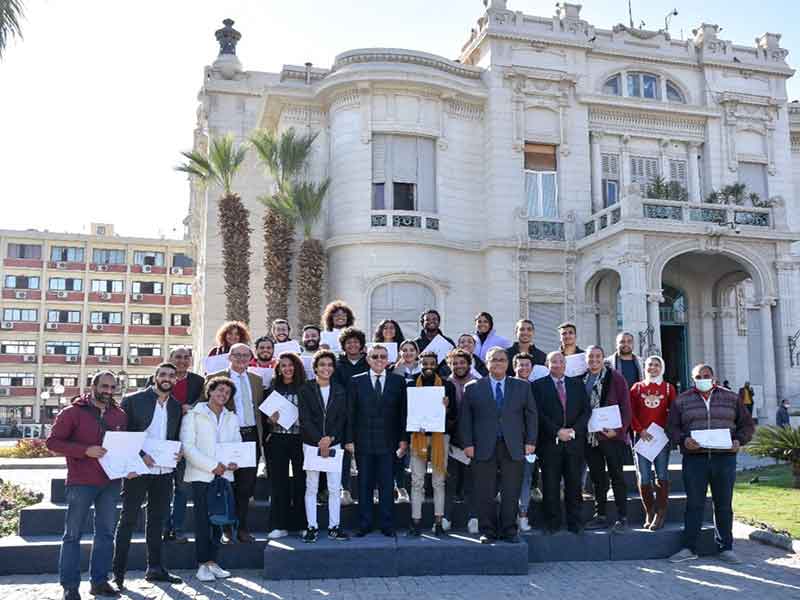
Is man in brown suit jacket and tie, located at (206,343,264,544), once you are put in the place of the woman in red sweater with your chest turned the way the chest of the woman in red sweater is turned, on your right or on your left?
on your right

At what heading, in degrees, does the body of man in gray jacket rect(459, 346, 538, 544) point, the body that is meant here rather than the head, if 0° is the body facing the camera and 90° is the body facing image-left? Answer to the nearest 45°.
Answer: approximately 0°

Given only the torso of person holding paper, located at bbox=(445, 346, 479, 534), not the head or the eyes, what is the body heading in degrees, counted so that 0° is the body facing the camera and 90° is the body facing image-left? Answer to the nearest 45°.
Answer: approximately 0°

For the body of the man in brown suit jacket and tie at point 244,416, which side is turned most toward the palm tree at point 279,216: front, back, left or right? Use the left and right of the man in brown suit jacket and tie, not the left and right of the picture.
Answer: back

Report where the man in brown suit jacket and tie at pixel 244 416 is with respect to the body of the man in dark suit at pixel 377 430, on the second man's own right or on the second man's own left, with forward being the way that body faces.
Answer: on the second man's own right

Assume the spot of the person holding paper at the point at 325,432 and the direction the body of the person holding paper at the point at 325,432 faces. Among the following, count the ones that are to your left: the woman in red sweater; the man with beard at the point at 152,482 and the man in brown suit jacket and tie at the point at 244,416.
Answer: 1
